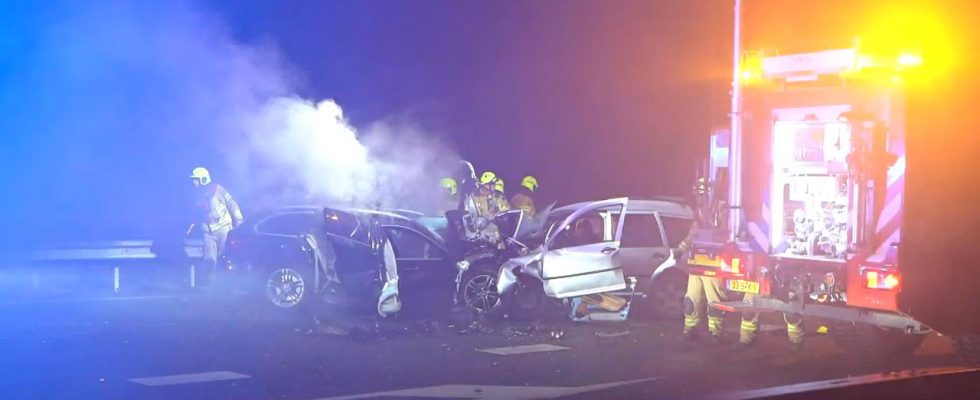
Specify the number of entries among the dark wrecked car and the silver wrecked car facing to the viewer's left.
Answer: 1

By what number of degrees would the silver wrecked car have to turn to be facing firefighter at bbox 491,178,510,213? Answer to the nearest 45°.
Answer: approximately 45° to its right

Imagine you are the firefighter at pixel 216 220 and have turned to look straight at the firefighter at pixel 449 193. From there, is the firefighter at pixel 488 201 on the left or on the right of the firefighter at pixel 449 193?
right

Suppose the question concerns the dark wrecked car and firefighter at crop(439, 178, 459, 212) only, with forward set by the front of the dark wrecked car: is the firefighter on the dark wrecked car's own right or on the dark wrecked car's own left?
on the dark wrecked car's own left

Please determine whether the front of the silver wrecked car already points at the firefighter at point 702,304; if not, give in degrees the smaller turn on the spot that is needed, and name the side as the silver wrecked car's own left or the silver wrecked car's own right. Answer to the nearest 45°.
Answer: approximately 135° to the silver wrecked car's own left

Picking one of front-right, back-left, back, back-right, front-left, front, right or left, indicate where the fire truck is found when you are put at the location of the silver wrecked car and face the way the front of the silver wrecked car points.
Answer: back-left

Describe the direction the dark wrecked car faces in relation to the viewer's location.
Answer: facing to the right of the viewer

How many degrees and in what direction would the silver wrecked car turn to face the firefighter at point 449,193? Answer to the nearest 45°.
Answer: approximately 45° to its right

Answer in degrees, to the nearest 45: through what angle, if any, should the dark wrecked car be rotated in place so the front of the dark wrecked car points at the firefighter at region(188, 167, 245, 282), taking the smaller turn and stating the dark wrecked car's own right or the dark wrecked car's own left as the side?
approximately 135° to the dark wrecked car's own left

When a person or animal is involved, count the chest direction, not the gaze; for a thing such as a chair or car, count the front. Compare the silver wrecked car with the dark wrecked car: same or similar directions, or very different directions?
very different directions

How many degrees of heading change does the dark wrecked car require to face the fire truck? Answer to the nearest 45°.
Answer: approximately 45° to its right

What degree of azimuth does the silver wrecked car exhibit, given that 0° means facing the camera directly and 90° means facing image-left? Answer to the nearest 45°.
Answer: approximately 90°
